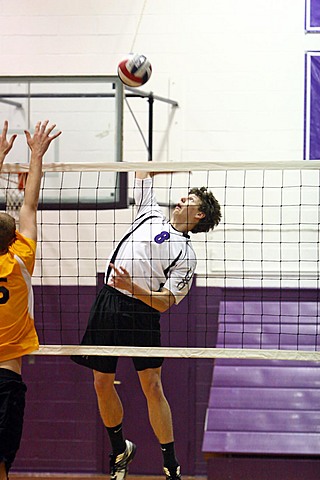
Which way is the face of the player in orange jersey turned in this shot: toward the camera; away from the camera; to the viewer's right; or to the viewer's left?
away from the camera

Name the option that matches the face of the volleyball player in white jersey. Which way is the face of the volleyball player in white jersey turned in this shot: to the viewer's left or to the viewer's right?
to the viewer's left

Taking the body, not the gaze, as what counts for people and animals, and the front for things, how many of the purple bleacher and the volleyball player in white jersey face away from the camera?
0

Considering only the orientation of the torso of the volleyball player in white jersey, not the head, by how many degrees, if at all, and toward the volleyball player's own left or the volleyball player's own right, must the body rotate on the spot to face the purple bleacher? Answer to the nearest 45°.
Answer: approximately 180°

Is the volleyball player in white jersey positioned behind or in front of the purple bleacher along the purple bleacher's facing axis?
in front

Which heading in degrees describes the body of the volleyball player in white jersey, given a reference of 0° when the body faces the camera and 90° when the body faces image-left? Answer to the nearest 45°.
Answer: approximately 45°

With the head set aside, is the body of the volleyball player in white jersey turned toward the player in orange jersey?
yes
